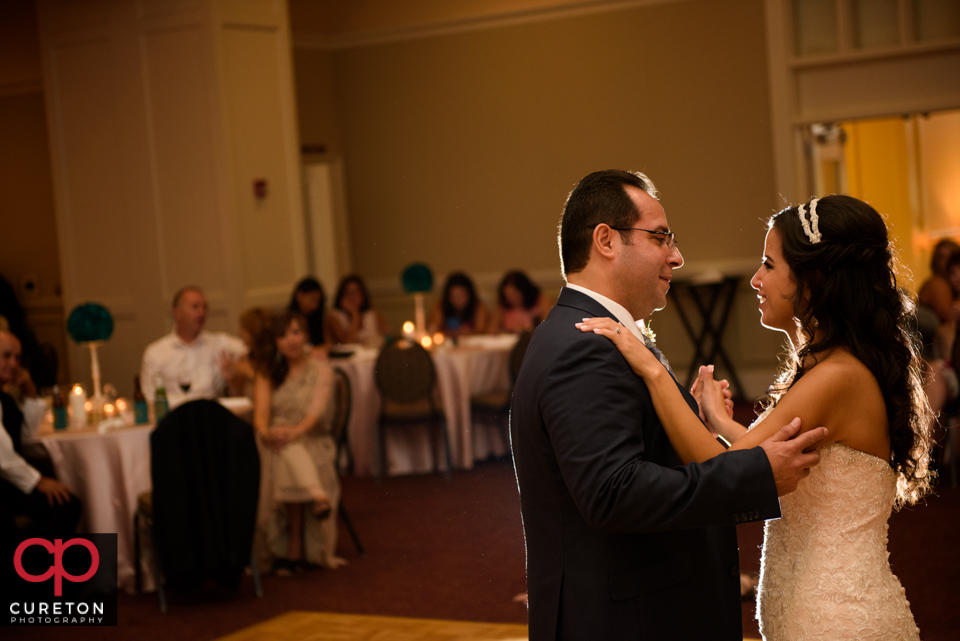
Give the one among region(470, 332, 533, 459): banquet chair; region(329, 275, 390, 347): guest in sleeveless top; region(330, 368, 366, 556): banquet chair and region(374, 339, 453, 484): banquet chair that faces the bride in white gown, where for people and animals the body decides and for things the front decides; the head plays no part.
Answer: the guest in sleeveless top

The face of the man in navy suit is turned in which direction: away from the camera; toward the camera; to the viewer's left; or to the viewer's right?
to the viewer's right

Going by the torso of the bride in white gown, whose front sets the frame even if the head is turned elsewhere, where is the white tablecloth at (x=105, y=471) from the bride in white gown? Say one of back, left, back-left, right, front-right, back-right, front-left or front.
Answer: front-right

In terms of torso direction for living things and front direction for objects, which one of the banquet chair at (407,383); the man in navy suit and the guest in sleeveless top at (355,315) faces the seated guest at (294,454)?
the guest in sleeveless top

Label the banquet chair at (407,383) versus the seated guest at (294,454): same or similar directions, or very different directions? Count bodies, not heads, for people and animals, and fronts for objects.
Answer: very different directions

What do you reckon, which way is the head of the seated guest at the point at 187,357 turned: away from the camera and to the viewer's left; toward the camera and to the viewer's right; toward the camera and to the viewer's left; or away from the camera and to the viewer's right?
toward the camera and to the viewer's right

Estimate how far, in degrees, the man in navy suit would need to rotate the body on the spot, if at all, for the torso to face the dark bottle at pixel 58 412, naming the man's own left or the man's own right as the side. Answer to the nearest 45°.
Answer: approximately 135° to the man's own left

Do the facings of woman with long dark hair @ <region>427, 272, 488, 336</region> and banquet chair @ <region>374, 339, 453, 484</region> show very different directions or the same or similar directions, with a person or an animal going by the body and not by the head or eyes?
very different directions

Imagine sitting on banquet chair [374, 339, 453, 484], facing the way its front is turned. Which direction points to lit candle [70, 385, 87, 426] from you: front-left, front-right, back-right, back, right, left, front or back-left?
back-left
